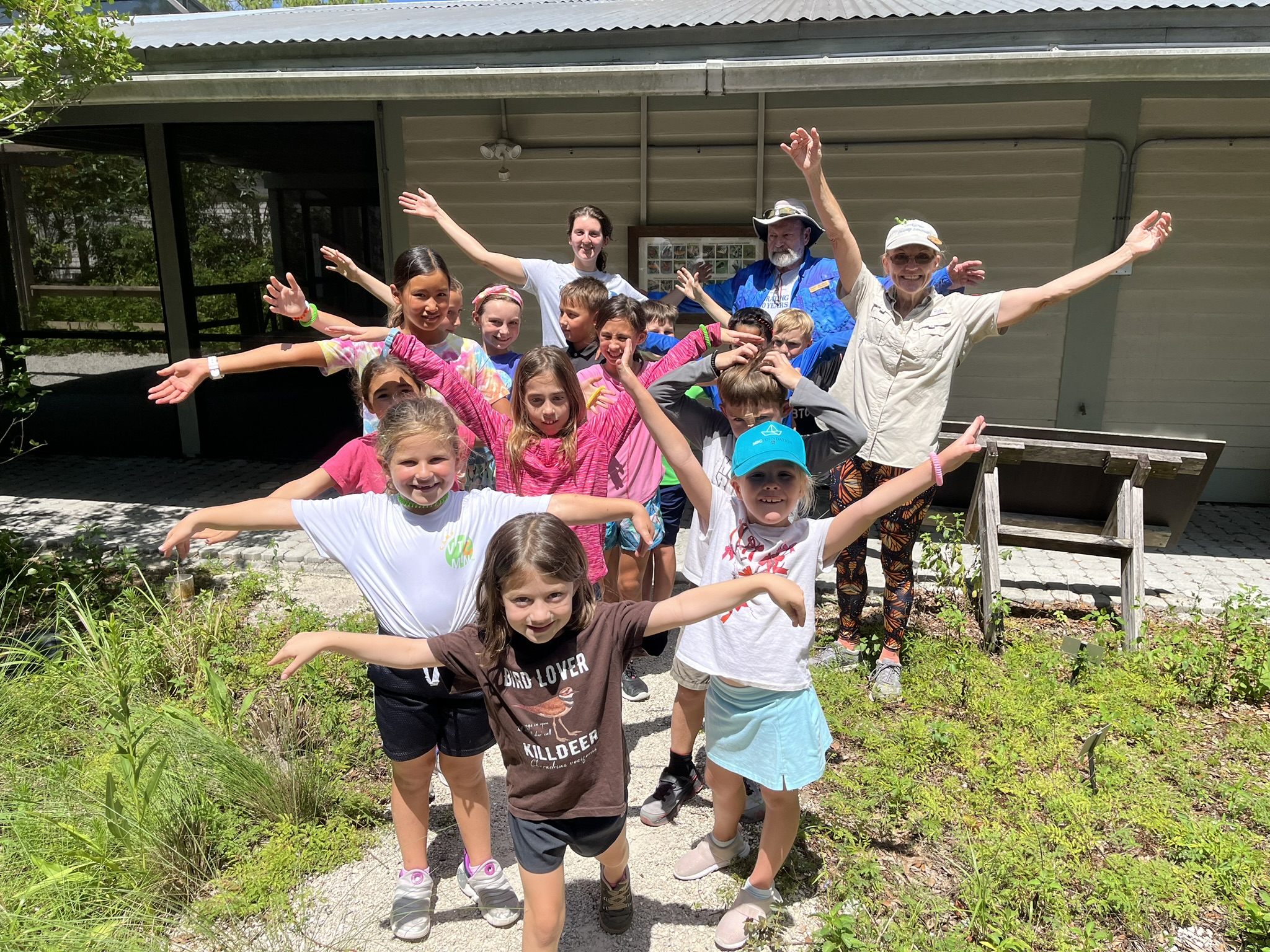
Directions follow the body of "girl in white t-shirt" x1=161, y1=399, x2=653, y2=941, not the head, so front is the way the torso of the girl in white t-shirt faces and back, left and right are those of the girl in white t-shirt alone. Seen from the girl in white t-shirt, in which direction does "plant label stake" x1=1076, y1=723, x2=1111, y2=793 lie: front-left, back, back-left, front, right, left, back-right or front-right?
left

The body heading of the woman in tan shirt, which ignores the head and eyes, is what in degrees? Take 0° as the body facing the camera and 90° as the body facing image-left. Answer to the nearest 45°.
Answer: approximately 0°

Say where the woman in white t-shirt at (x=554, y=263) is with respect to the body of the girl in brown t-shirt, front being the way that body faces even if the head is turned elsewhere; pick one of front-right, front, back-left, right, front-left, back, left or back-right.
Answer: back
